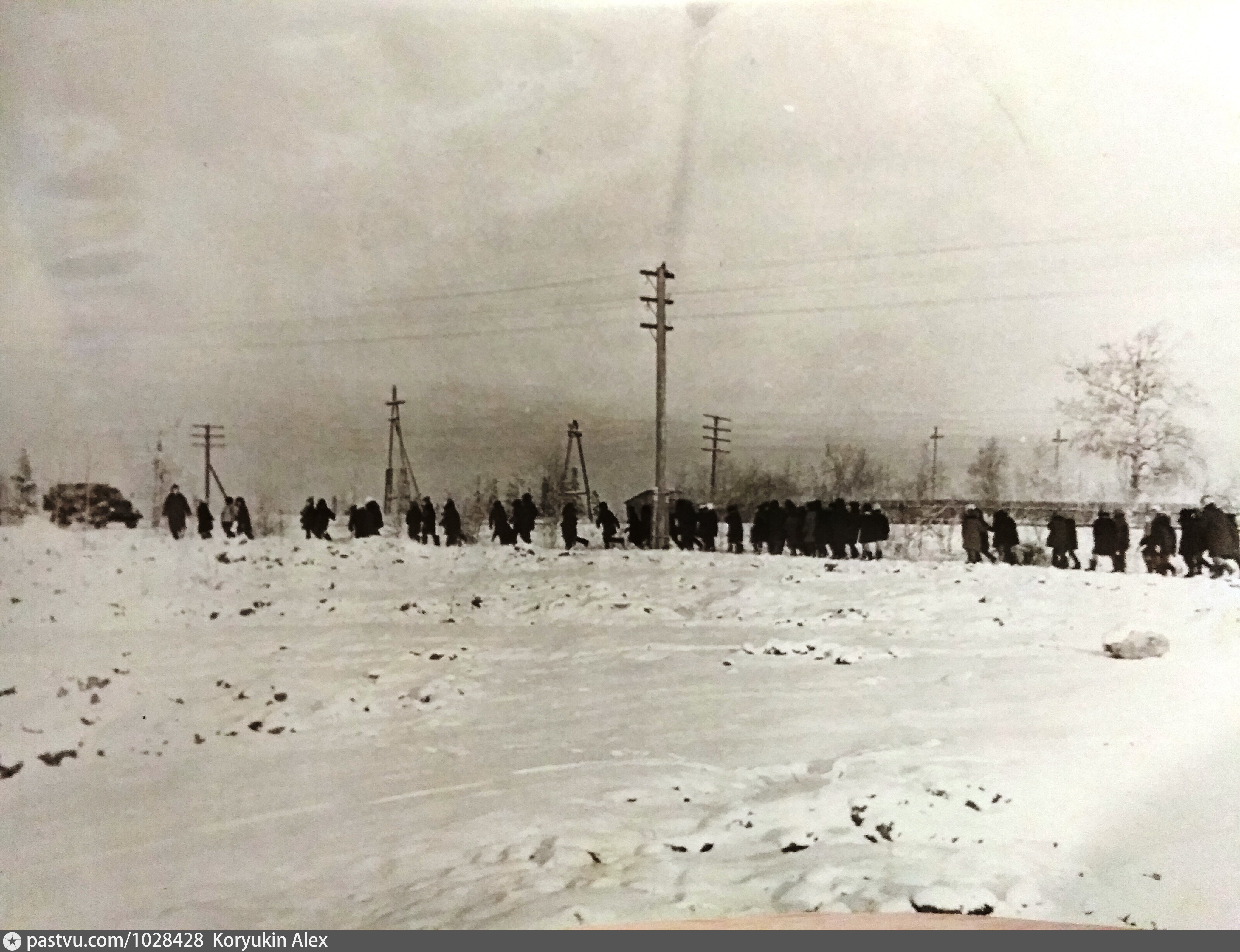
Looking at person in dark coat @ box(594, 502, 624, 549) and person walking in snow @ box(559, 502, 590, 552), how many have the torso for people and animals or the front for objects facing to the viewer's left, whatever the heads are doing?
2

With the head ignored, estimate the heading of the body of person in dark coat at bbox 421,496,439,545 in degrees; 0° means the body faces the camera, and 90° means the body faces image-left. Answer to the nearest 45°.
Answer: approximately 90°

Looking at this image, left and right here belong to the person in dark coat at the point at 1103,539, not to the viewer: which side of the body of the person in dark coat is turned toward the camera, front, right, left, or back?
left

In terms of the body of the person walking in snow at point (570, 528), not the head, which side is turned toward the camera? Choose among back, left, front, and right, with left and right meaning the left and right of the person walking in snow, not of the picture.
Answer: left

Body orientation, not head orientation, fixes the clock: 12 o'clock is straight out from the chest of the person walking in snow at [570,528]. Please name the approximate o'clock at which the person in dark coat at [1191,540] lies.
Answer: The person in dark coat is roughly at 6 o'clock from the person walking in snow.

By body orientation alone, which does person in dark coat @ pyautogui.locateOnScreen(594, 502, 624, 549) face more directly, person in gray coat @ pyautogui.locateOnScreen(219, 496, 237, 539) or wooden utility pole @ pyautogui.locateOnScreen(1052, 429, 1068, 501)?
the person in gray coat

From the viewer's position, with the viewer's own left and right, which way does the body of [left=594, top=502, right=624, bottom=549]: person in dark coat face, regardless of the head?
facing to the left of the viewer

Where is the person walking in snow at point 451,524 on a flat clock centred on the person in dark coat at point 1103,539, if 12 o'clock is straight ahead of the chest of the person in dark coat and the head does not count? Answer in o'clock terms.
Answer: The person walking in snow is roughly at 11 o'clock from the person in dark coat.

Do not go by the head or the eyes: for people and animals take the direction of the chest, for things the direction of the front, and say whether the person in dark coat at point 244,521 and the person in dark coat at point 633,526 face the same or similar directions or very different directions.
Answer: same or similar directions

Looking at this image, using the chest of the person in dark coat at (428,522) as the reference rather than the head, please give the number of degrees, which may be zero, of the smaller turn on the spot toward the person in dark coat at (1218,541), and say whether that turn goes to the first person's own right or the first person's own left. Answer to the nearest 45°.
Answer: approximately 180°

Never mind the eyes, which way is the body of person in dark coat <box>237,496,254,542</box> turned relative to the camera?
to the viewer's left
